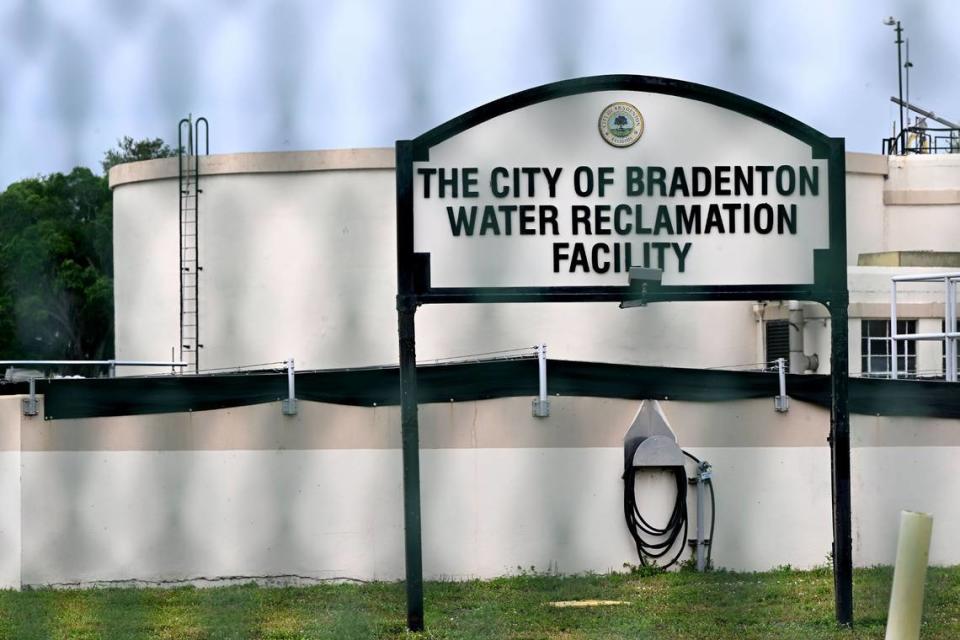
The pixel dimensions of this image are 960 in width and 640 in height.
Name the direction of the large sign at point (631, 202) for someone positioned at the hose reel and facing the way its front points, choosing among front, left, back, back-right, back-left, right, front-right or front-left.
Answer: front

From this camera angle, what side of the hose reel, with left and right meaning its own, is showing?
front

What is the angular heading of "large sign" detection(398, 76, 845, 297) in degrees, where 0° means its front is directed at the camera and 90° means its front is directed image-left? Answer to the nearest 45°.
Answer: approximately 0°

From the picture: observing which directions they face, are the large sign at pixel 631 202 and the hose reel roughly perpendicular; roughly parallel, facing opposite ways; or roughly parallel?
roughly parallel

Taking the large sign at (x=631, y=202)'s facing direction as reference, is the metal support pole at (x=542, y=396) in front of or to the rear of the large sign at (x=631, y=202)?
to the rear

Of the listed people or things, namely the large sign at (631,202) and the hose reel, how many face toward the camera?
2
